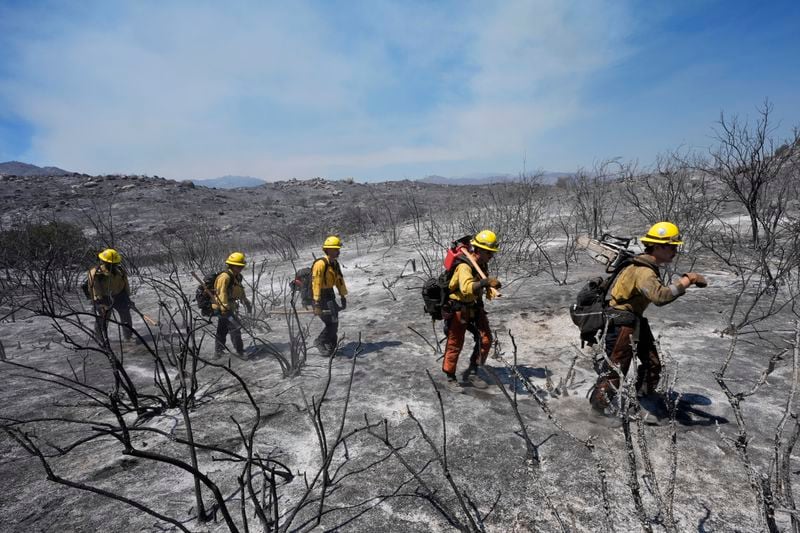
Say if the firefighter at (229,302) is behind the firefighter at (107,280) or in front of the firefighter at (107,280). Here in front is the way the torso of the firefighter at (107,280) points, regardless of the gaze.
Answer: in front

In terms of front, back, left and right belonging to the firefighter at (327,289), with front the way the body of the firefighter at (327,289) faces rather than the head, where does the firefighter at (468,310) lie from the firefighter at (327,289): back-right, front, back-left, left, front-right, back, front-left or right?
front

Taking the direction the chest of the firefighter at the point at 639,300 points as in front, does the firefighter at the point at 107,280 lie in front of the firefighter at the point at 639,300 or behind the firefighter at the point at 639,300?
behind

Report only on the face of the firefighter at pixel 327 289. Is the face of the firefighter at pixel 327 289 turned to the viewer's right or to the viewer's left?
to the viewer's right

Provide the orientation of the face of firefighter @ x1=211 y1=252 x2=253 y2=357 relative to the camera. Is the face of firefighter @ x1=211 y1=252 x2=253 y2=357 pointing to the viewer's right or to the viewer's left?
to the viewer's right

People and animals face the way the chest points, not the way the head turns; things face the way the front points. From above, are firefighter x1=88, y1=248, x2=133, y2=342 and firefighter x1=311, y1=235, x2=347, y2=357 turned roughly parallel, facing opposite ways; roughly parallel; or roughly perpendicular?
roughly parallel

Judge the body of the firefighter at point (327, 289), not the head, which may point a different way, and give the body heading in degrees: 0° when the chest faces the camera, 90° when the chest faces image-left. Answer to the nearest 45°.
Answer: approximately 315°

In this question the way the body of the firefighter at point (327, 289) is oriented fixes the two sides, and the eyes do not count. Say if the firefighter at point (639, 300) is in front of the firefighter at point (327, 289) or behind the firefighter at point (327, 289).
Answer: in front

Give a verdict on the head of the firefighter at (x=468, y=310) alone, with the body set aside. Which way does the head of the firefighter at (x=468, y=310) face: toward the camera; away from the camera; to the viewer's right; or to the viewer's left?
to the viewer's right

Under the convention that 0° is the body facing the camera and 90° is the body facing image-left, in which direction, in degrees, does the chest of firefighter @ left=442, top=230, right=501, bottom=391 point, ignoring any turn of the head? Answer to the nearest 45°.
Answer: approximately 315°

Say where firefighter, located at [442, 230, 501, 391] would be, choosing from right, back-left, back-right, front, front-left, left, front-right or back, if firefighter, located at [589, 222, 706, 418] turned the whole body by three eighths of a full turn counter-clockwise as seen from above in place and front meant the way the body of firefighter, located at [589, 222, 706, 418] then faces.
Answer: front-left

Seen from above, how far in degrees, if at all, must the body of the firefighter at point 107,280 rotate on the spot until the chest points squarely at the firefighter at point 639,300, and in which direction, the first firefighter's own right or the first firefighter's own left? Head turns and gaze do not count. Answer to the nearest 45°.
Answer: approximately 45° to the first firefighter's own left

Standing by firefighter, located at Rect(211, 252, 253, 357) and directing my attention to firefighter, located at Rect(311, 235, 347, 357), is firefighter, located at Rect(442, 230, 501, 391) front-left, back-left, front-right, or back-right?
front-right

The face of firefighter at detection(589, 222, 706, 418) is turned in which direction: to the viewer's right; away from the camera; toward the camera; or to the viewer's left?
to the viewer's right

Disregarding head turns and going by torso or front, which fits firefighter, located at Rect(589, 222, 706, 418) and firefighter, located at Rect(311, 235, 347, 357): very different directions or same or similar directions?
same or similar directions

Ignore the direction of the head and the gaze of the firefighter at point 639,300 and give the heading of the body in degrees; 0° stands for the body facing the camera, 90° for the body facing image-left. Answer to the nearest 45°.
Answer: approximately 270°
